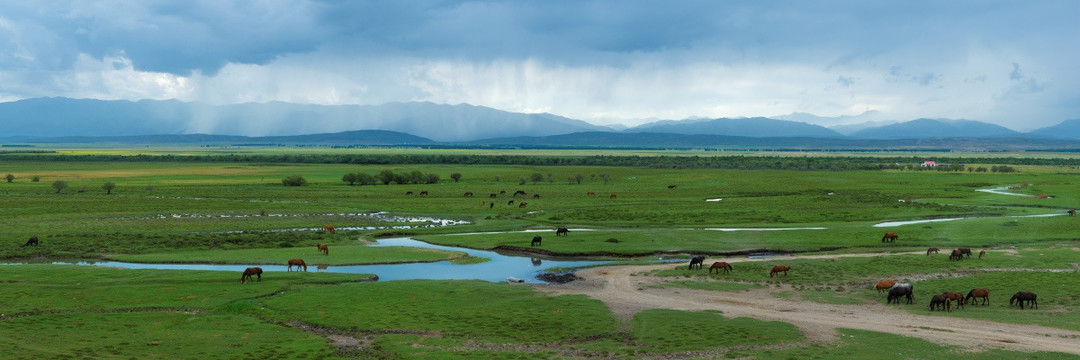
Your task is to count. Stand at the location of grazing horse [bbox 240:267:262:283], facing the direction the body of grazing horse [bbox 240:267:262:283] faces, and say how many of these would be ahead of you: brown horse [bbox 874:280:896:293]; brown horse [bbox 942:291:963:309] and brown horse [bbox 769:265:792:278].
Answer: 0

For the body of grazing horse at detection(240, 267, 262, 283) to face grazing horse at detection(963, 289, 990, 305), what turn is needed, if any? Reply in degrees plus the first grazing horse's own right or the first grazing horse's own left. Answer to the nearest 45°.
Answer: approximately 135° to the first grazing horse's own left

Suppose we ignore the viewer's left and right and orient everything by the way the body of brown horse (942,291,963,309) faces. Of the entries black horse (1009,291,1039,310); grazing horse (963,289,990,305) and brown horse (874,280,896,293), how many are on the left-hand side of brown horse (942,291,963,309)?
0

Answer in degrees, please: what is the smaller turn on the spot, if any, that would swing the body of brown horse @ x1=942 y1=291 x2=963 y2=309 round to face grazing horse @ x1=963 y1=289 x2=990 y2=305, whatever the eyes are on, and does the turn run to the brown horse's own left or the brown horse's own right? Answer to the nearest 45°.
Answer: approximately 135° to the brown horse's own right

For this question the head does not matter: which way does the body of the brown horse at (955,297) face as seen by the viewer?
to the viewer's left

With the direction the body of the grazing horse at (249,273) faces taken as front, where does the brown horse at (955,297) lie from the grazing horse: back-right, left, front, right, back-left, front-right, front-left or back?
back-left

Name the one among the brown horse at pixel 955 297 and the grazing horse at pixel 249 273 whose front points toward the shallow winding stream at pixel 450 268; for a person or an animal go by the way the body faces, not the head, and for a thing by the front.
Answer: the brown horse

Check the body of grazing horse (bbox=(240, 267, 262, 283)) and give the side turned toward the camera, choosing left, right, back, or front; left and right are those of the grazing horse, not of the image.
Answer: left

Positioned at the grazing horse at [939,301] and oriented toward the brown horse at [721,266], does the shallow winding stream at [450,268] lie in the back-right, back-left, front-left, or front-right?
front-left
